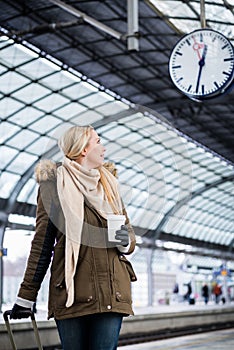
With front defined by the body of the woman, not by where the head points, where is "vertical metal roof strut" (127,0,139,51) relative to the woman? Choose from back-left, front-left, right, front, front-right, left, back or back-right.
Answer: back-left

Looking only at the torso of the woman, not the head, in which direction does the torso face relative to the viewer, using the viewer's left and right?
facing the viewer and to the right of the viewer
